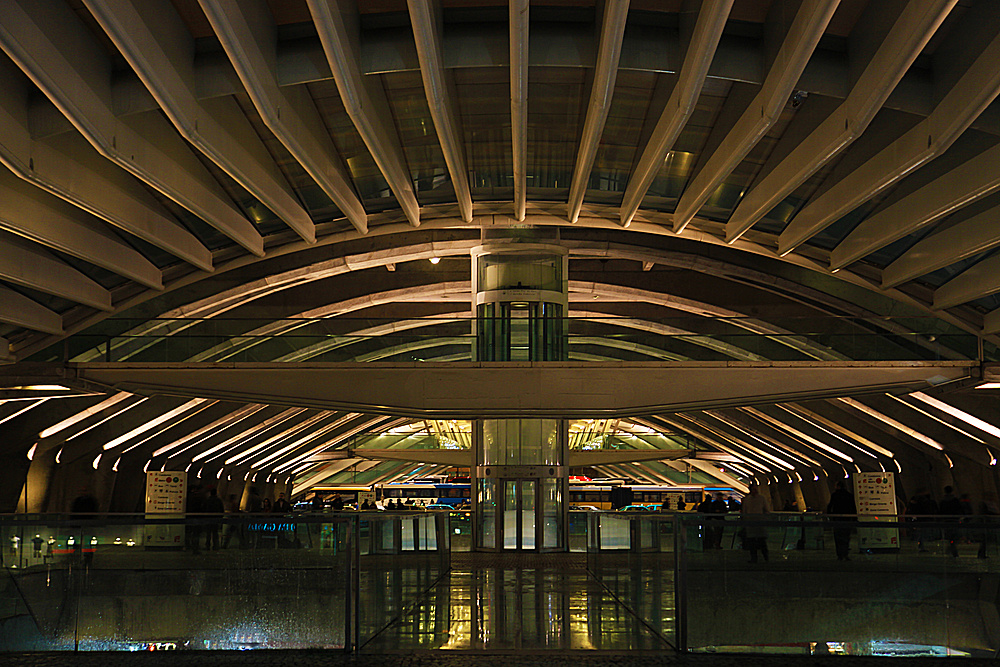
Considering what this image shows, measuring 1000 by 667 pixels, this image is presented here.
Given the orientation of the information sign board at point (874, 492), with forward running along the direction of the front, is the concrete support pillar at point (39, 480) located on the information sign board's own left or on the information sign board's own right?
on the information sign board's own right

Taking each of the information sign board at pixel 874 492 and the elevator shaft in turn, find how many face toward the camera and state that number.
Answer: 2

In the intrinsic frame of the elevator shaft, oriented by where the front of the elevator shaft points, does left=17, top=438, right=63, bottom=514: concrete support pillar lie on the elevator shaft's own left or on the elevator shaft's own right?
on the elevator shaft's own right

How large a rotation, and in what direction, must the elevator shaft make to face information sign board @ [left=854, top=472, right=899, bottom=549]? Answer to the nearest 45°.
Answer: approximately 90° to its left

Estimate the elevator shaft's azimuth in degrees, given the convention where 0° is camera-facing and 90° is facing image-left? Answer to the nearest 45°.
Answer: approximately 0°

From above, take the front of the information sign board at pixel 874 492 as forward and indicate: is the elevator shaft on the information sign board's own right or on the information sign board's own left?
on the information sign board's own right
